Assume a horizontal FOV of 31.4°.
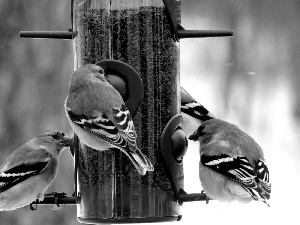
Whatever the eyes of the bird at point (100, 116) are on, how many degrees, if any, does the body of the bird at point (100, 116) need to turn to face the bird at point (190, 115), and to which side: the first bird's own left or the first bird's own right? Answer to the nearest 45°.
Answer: approximately 90° to the first bird's own right

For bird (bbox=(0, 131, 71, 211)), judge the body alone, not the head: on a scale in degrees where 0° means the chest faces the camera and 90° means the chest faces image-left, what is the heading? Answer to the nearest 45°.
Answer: approximately 270°

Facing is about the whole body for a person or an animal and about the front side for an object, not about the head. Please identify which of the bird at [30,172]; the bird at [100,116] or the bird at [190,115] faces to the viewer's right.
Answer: the bird at [30,172]

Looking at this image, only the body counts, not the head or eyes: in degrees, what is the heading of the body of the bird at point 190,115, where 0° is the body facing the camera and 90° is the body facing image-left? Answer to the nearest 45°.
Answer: approximately 90°

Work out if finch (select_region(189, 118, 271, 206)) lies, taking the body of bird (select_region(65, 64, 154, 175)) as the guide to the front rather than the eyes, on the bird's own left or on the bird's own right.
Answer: on the bird's own right

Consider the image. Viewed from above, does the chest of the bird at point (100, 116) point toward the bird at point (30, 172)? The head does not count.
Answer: yes

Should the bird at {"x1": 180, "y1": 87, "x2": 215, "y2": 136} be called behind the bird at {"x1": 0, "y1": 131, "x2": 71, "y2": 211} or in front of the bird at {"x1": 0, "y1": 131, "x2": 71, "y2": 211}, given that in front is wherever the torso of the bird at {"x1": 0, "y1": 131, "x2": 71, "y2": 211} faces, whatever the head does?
in front

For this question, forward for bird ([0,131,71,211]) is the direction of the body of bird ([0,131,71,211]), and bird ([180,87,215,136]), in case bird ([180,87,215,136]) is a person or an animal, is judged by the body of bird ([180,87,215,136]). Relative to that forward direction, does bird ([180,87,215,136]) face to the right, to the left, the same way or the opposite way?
the opposite way

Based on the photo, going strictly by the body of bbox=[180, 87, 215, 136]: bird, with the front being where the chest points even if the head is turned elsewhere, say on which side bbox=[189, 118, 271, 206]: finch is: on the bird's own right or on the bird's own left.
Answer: on the bird's own left

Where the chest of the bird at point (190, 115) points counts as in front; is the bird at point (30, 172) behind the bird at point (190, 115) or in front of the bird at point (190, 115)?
in front

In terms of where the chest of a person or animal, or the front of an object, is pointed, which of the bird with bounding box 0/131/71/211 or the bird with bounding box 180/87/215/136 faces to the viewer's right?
the bird with bounding box 0/131/71/211

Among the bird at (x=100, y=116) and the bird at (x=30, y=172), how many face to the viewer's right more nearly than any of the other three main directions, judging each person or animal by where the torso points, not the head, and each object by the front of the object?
1

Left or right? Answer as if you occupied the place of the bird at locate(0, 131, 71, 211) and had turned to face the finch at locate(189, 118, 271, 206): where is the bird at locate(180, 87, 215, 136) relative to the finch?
left

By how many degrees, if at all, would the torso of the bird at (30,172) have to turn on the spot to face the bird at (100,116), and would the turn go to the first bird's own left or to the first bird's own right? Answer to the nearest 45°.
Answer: approximately 45° to the first bird's own right

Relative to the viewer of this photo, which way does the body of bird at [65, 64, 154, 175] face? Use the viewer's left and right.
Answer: facing away from the viewer and to the left of the viewer
